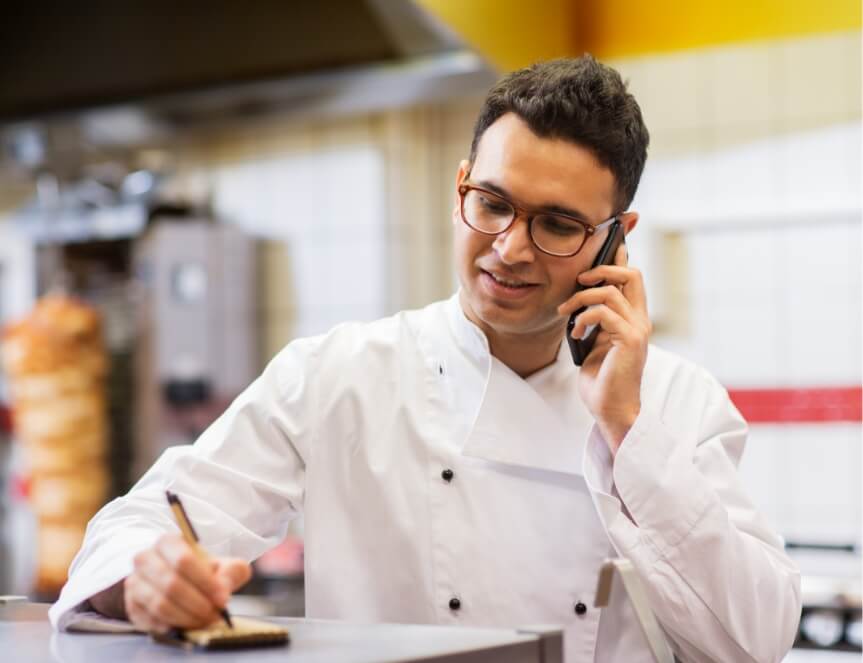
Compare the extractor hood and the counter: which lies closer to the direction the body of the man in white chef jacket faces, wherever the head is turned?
the counter

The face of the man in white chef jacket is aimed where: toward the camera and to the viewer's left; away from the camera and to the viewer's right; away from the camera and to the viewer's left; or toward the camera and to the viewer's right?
toward the camera and to the viewer's left

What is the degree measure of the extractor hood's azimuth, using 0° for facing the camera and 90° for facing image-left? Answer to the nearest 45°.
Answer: approximately 315°

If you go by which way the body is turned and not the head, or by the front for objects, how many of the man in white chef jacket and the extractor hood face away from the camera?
0

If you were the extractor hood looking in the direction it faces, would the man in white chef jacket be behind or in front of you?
in front

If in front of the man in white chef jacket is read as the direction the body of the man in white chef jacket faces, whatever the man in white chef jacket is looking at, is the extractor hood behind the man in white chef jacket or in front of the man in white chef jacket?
behind

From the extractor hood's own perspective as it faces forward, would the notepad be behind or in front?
in front

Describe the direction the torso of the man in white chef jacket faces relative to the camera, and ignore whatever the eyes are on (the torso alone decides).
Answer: toward the camera

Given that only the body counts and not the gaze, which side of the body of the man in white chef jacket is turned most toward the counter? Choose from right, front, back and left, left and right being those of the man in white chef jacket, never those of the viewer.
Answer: front

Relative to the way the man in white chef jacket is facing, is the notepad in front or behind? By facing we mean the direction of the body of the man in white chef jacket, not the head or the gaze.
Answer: in front
